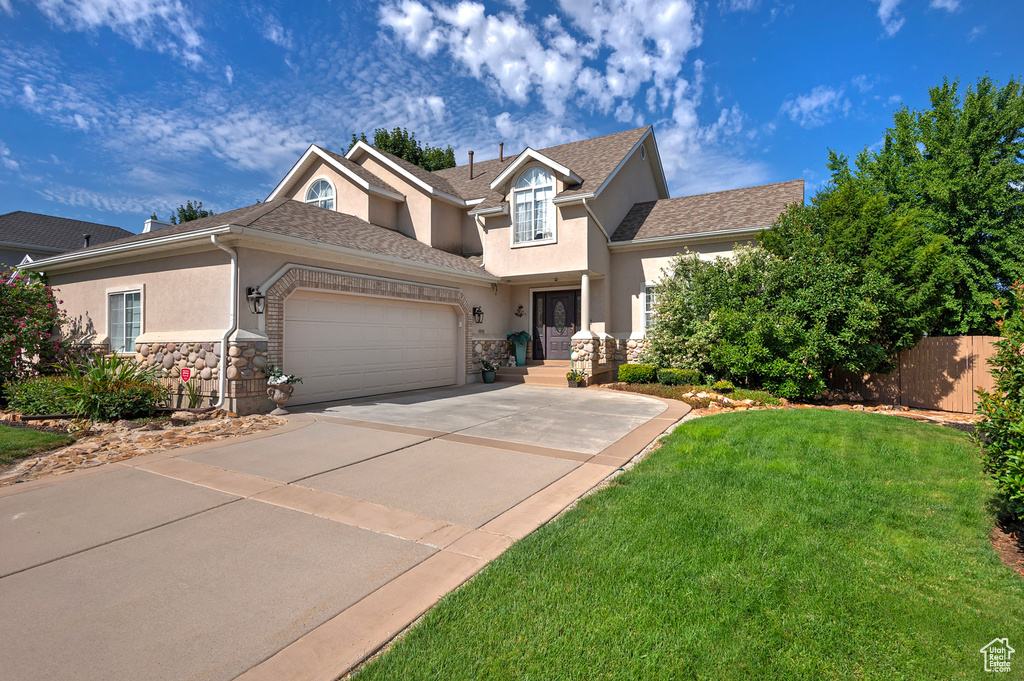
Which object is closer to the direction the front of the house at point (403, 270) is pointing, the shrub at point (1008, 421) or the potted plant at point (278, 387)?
the potted plant

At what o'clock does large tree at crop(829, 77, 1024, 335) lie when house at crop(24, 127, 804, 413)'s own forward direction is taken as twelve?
The large tree is roughly at 8 o'clock from the house.

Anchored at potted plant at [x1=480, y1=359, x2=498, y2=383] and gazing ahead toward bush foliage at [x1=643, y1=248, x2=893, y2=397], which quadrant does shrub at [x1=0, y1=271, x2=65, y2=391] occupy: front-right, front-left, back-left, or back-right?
back-right

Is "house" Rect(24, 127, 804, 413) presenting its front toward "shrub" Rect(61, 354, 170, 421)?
yes

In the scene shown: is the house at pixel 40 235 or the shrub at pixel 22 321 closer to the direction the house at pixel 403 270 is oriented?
the shrub

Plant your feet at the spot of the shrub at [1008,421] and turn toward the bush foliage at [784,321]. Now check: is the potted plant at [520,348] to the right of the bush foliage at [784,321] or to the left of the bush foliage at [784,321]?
left

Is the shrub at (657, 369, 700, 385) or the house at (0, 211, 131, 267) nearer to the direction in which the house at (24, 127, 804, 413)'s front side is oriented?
the shrub

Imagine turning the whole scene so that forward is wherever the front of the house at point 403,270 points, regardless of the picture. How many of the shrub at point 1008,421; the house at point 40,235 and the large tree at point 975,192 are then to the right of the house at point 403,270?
1

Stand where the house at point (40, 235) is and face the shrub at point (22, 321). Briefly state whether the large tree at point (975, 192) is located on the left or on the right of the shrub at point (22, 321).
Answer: left

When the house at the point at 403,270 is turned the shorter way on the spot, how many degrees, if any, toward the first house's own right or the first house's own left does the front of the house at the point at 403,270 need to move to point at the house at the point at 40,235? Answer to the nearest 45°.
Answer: approximately 90° to the first house's own right

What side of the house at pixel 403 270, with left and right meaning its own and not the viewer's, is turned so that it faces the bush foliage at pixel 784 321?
left

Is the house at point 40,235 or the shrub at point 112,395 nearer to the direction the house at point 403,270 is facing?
the shrub

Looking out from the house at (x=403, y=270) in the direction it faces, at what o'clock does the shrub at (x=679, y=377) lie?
The shrub is roughly at 8 o'clock from the house.

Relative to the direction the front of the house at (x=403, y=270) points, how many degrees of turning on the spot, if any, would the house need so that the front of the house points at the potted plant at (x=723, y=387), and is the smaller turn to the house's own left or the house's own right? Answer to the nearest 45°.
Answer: approximately 90° to the house's own left

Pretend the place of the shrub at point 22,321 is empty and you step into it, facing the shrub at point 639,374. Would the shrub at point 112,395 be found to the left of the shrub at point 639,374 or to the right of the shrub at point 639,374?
right

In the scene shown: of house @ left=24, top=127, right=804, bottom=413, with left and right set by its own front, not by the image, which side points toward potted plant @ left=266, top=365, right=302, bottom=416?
front
